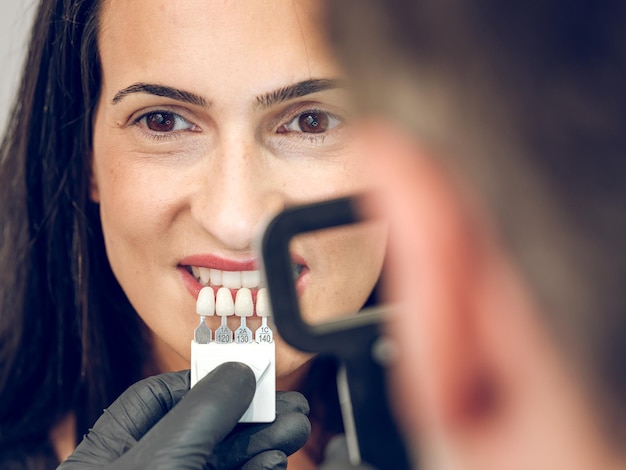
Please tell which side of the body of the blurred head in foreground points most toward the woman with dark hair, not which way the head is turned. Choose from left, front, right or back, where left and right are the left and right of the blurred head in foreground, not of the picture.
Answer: front

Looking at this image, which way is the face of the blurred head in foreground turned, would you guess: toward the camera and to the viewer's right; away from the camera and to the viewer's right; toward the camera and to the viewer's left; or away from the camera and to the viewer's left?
away from the camera and to the viewer's left

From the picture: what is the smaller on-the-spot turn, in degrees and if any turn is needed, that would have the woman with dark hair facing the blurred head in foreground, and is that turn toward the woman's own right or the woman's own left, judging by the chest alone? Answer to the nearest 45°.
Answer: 0° — they already face them

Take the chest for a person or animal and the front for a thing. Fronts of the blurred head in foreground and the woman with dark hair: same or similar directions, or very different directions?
very different directions

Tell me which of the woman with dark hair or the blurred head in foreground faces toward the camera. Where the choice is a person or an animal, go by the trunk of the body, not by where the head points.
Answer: the woman with dark hair

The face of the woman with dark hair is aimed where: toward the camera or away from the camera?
toward the camera

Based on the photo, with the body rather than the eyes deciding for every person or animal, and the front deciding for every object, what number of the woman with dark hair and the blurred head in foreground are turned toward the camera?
1

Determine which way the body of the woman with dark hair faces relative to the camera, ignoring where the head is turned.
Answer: toward the camera

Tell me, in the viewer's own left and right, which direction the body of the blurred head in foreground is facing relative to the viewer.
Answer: facing away from the viewer and to the left of the viewer
